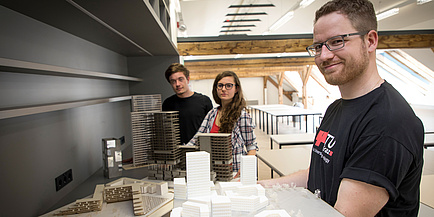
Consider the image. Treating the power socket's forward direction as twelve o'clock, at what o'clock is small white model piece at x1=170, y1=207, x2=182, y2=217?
The small white model piece is roughly at 1 o'clock from the power socket.

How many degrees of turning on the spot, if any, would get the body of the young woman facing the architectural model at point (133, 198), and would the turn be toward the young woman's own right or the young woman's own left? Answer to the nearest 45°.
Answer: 0° — they already face it

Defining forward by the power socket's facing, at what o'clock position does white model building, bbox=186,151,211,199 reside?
The white model building is roughly at 1 o'clock from the power socket.

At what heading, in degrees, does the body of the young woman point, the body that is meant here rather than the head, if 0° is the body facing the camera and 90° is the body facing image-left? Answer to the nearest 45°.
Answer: approximately 45°

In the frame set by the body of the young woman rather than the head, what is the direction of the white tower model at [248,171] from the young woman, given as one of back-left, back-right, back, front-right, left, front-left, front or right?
front-left

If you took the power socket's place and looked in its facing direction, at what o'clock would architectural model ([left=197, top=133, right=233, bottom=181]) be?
The architectural model is roughly at 12 o'clock from the power socket.

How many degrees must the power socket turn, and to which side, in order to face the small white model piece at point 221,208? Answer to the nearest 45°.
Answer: approximately 45° to its right

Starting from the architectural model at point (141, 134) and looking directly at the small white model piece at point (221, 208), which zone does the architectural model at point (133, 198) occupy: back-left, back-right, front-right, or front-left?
front-right

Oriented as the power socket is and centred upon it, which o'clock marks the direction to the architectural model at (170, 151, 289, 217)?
The architectural model is roughly at 1 o'clock from the power socket.

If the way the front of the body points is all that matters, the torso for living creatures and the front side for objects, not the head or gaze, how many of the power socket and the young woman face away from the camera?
0

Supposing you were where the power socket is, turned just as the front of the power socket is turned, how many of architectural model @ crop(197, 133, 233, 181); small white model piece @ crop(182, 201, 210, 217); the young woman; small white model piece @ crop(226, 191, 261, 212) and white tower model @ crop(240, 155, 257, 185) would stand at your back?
0

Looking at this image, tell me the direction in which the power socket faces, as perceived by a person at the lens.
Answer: facing the viewer and to the right of the viewer

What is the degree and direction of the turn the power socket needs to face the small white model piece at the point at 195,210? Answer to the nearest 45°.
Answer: approximately 45° to its right

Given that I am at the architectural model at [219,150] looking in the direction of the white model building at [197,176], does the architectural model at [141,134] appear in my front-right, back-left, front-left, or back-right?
back-right
